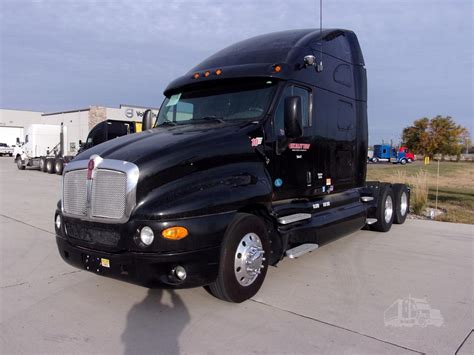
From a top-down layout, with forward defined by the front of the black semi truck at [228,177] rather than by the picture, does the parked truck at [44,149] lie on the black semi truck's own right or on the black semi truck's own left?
on the black semi truck's own right

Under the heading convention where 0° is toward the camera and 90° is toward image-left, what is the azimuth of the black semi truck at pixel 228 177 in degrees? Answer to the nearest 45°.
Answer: approximately 45°

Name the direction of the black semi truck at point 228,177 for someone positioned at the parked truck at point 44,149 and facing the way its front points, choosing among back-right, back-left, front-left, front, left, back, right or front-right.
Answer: back-left

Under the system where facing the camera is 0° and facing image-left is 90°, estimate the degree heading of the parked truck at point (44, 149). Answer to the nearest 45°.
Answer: approximately 135°

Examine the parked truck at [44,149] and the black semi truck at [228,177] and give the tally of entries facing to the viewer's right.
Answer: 0

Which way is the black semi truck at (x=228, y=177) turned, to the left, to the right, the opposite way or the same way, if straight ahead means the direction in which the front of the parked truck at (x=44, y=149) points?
to the left
